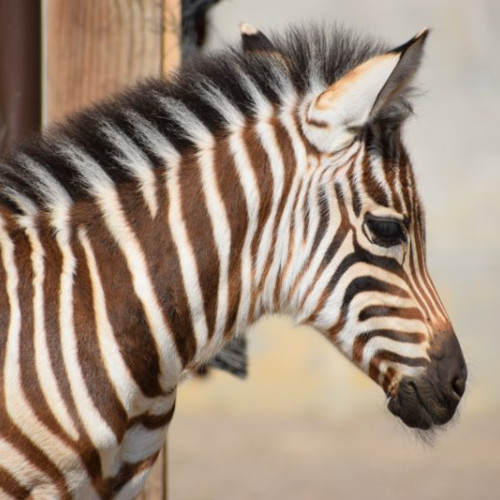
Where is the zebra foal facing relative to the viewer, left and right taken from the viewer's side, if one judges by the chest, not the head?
facing to the right of the viewer
